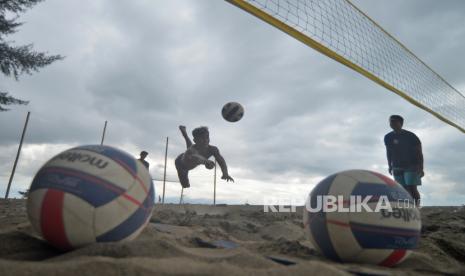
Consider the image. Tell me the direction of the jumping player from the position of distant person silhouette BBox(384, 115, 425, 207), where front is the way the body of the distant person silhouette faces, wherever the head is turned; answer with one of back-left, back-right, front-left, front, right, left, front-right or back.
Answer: front-right

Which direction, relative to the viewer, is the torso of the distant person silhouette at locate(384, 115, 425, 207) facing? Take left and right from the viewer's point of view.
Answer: facing the viewer and to the left of the viewer

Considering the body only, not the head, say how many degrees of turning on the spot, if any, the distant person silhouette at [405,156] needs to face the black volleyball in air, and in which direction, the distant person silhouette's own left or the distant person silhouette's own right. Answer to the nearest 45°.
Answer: approximately 45° to the distant person silhouette's own right

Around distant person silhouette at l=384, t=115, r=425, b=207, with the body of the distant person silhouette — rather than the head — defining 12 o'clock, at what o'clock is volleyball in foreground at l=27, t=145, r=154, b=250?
The volleyball in foreground is roughly at 11 o'clock from the distant person silhouette.

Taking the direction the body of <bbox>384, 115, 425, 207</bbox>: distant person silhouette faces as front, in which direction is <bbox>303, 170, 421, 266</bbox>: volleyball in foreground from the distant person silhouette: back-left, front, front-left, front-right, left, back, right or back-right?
front-left
